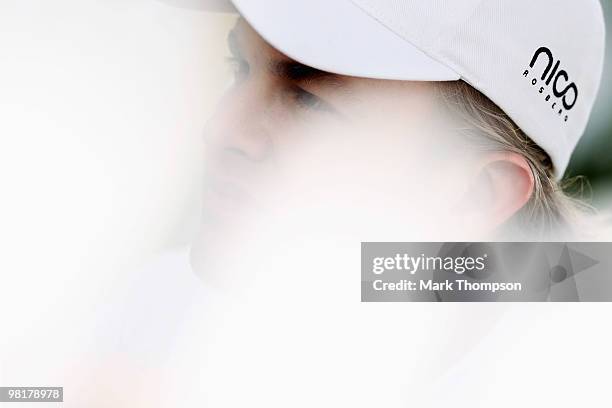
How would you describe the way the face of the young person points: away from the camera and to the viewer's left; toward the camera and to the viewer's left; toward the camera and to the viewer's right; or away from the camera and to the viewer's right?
toward the camera and to the viewer's left
